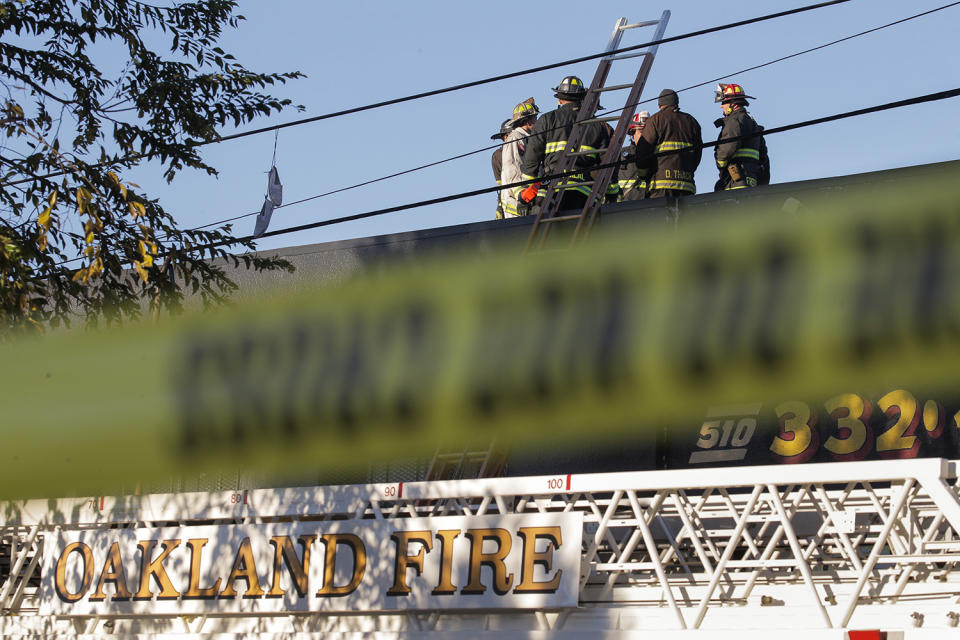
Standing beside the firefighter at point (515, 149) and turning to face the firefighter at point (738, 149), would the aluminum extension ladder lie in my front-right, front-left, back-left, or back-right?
front-right

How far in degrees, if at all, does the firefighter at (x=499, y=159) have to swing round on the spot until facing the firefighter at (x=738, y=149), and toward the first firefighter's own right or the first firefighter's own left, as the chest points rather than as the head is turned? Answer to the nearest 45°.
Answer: approximately 45° to the first firefighter's own right

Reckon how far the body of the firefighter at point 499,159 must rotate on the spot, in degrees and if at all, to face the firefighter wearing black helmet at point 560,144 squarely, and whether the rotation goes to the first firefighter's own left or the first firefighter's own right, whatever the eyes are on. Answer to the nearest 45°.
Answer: approximately 45° to the first firefighter's own right

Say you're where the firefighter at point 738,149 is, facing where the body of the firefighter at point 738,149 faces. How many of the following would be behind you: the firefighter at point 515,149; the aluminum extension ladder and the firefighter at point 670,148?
0

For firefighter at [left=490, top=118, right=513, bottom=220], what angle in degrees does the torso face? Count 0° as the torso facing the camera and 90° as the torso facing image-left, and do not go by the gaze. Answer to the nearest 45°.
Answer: approximately 270°

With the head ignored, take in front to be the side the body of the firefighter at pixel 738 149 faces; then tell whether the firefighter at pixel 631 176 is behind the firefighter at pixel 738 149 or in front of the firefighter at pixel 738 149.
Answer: in front

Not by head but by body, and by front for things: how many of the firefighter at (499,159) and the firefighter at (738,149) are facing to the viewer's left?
1

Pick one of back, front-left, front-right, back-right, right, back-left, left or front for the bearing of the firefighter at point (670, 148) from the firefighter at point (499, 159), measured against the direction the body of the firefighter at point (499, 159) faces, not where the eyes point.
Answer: front-right

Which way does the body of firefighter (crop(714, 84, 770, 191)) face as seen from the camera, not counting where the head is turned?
to the viewer's left

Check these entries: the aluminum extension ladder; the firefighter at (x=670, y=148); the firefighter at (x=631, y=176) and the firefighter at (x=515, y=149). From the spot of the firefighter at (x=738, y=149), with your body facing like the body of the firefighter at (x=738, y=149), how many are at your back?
0

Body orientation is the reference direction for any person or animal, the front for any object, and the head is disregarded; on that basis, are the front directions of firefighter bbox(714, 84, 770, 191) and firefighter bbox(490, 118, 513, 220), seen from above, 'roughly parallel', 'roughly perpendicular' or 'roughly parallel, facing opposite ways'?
roughly parallel, facing opposite ways

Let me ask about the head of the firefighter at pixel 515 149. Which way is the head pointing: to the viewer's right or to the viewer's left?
to the viewer's right
